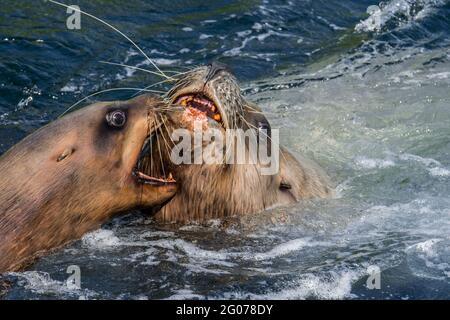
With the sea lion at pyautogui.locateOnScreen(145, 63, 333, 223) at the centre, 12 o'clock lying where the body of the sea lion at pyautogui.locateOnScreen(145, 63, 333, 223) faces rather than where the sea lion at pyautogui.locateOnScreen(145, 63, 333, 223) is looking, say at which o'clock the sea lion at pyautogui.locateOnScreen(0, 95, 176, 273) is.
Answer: the sea lion at pyautogui.locateOnScreen(0, 95, 176, 273) is roughly at 1 o'clock from the sea lion at pyautogui.locateOnScreen(145, 63, 333, 223).

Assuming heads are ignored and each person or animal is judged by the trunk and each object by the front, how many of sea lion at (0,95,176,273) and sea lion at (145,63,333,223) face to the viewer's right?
1

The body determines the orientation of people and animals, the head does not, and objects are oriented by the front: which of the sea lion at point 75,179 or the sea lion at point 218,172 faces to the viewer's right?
the sea lion at point 75,179

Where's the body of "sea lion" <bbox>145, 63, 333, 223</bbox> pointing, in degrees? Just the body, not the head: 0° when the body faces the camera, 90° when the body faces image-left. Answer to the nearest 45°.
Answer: approximately 45°

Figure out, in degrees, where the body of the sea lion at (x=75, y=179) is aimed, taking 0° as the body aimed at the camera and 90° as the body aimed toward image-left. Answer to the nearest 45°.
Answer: approximately 270°

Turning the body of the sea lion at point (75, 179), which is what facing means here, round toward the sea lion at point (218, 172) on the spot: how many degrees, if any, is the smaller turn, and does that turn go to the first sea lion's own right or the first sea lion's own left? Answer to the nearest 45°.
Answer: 0° — it already faces it
